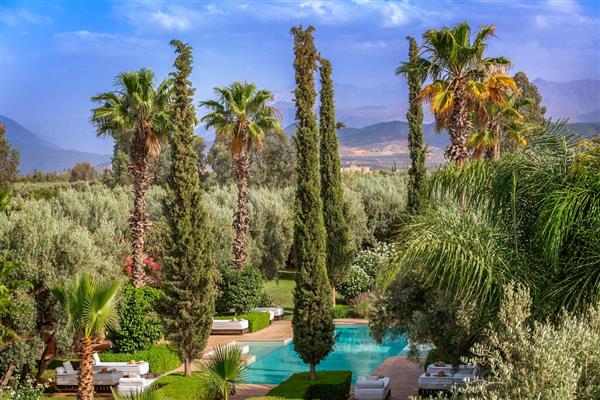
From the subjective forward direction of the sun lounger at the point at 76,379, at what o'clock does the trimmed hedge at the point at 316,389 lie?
The trimmed hedge is roughly at 1 o'clock from the sun lounger.

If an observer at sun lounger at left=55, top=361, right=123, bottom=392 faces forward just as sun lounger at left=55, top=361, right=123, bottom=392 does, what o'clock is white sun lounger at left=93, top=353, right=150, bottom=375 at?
The white sun lounger is roughly at 11 o'clock from the sun lounger.

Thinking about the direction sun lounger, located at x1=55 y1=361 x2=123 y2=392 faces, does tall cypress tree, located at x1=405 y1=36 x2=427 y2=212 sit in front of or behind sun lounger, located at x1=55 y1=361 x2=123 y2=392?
in front

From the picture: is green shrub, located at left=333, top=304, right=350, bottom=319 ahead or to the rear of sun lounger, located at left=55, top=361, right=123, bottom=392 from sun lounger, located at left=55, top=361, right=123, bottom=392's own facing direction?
ahead

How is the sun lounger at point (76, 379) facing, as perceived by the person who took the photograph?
facing to the right of the viewer

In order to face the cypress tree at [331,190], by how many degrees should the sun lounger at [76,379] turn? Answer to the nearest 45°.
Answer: approximately 45° to its left

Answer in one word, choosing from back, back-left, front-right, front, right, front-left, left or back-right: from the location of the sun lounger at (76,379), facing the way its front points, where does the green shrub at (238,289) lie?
front-left
